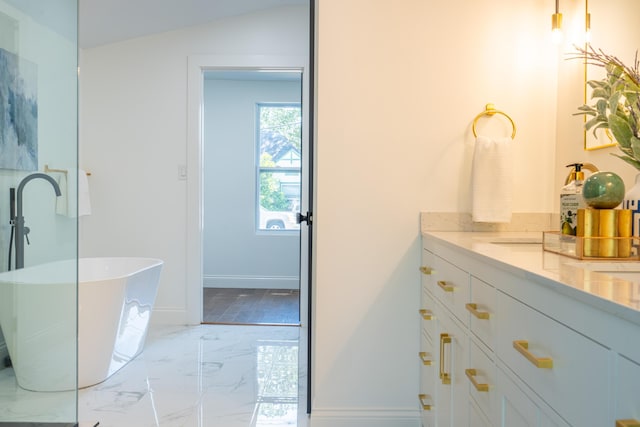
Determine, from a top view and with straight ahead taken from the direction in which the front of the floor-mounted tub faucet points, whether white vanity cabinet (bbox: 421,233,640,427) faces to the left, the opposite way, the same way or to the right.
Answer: the opposite way

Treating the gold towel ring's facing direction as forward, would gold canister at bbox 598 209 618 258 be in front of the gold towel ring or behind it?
in front

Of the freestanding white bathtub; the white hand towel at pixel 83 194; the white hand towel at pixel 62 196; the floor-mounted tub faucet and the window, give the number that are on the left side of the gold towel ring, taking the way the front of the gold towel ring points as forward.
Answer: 0

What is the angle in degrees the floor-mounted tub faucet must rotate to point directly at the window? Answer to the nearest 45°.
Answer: approximately 45° to its left

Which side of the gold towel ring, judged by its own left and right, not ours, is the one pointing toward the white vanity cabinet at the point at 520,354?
front

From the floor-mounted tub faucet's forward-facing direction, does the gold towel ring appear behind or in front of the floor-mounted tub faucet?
in front

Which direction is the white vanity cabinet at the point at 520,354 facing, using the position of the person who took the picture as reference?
facing the viewer and to the left of the viewer

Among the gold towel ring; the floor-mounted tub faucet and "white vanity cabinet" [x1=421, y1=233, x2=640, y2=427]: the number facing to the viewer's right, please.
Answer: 1

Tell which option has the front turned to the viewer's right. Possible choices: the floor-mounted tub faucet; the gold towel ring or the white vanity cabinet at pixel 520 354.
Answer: the floor-mounted tub faucet

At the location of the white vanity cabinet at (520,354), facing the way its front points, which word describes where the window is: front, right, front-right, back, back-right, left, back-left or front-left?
right

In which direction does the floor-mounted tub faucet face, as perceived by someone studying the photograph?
facing to the right of the viewer

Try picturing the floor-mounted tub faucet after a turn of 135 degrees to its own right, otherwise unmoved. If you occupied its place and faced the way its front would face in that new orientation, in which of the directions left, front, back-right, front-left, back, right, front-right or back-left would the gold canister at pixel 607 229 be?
left
